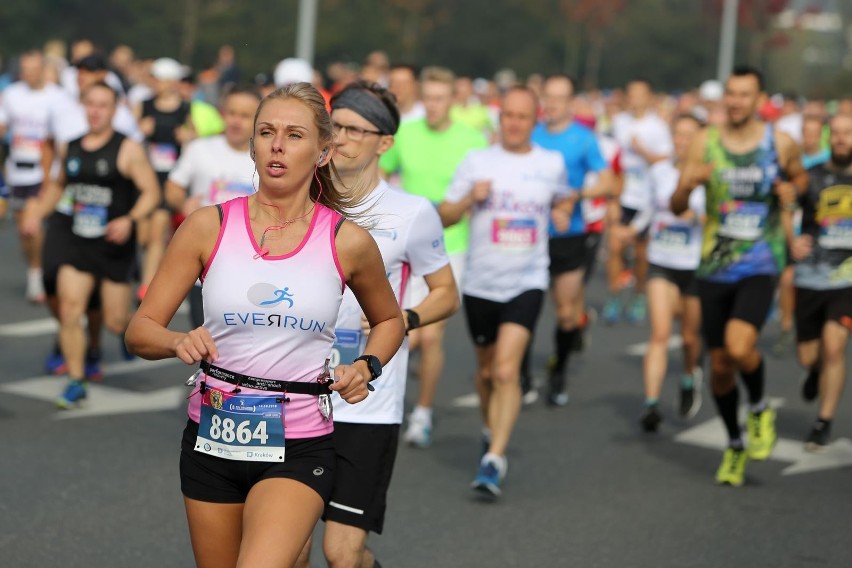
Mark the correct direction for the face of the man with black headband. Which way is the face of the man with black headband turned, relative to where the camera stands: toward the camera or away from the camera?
toward the camera

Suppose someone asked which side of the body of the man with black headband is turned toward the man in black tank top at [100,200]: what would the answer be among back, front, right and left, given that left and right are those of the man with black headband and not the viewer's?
right

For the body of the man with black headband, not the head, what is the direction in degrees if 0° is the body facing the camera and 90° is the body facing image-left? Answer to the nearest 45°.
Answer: approximately 45°

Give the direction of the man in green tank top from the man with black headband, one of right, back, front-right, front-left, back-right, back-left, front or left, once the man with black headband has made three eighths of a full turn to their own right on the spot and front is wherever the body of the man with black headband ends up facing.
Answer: front-right
